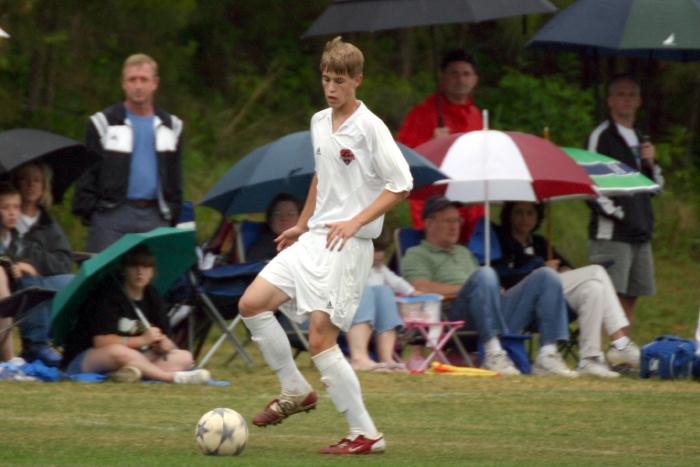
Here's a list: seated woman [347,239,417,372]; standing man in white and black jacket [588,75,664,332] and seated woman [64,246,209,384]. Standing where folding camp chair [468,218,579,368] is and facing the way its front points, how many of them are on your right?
2

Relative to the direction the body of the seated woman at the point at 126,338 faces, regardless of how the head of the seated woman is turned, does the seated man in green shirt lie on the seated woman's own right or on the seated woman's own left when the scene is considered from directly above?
on the seated woman's own left

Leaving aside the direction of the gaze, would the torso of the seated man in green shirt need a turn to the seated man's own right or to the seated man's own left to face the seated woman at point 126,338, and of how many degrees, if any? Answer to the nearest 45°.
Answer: approximately 90° to the seated man's own right

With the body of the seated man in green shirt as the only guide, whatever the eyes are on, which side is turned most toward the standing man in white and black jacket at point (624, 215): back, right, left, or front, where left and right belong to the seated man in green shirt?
left

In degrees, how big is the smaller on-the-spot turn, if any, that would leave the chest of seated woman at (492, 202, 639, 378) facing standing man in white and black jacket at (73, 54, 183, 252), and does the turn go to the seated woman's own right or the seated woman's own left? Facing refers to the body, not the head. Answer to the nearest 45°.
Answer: approximately 135° to the seated woman's own right

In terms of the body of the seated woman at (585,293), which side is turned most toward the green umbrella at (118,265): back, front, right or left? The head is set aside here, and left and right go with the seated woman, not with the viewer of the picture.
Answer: right

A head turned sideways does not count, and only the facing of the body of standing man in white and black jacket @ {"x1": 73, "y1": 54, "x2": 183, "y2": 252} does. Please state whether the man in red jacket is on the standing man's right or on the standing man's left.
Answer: on the standing man's left

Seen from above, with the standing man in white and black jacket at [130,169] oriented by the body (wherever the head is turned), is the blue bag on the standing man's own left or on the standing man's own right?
on the standing man's own left
